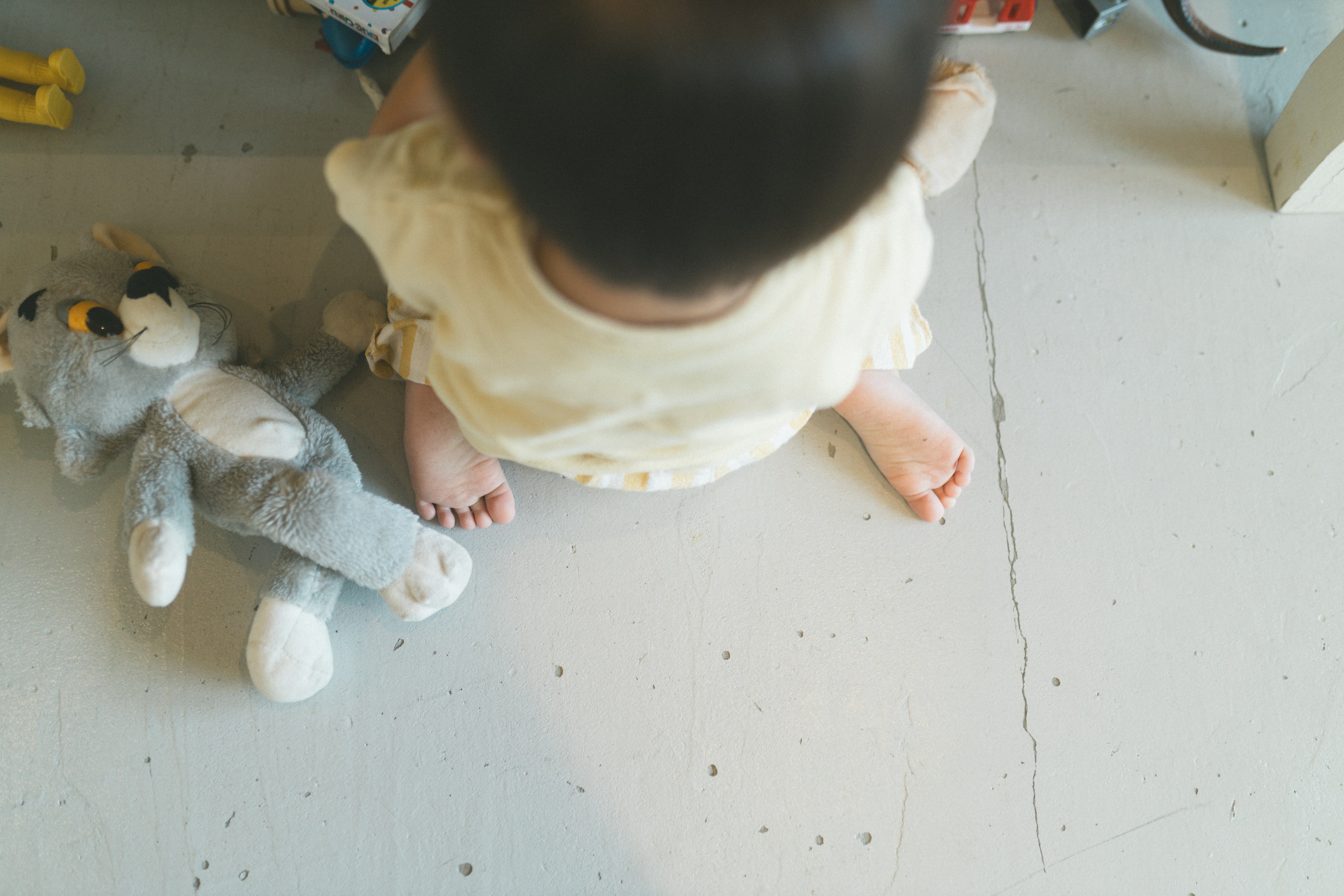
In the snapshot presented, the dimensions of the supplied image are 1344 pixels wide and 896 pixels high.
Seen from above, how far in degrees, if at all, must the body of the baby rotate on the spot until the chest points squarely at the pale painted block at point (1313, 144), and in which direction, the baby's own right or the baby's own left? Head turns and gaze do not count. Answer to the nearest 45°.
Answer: approximately 45° to the baby's own right

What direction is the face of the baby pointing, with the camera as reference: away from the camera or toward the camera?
away from the camera

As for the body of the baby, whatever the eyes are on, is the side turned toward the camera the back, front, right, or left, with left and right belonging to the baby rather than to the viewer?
back
